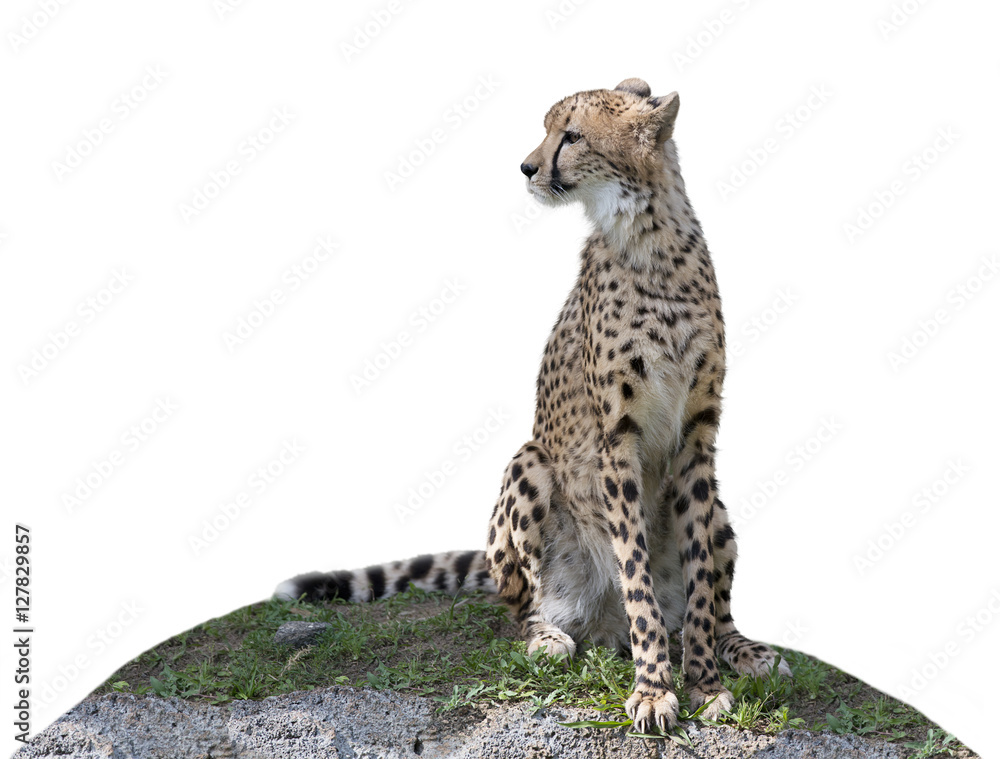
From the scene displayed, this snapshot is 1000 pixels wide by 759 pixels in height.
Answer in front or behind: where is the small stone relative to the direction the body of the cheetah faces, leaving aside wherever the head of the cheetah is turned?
behind

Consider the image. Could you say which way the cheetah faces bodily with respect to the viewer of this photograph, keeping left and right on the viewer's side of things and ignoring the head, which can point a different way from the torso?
facing the viewer and to the right of the viewer
